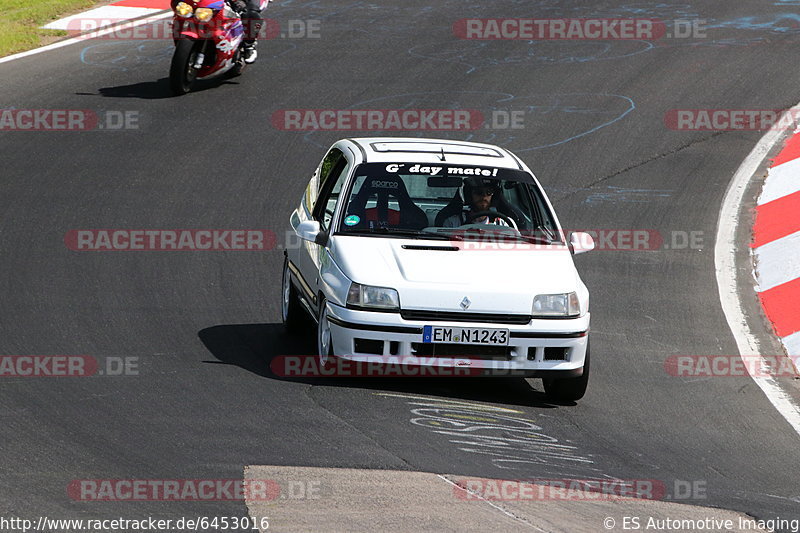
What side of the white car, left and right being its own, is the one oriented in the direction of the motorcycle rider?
back

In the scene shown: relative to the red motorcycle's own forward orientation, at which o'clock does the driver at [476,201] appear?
The driver is roughly at 10 o'clock from the red motorcycle.

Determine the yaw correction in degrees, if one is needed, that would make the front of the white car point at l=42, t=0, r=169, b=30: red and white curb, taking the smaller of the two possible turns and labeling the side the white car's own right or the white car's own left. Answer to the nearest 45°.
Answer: approximately 135° to the white car's own right

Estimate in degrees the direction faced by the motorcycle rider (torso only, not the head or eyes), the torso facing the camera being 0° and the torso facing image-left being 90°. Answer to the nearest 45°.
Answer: approximately 45°

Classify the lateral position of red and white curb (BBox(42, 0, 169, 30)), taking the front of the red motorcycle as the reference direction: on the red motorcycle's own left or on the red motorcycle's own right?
on the red motorcycle's own right

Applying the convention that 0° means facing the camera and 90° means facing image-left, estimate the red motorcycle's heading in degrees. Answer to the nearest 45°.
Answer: approximately 45°

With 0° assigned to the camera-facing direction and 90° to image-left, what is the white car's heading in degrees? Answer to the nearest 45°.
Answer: approximately 0°

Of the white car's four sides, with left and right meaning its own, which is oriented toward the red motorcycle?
back
